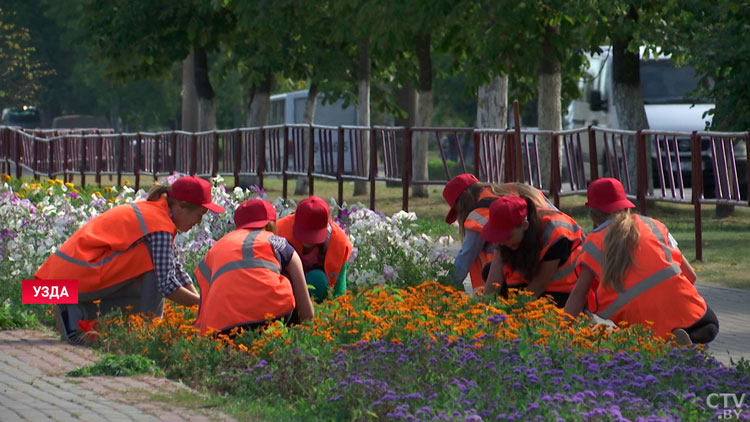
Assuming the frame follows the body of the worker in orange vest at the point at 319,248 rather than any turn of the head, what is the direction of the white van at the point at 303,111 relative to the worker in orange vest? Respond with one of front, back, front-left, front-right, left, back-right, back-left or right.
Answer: back

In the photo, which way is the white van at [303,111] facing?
to the viewer's left

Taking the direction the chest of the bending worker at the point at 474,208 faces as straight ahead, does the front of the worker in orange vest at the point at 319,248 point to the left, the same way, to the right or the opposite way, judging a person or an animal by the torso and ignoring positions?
to the left

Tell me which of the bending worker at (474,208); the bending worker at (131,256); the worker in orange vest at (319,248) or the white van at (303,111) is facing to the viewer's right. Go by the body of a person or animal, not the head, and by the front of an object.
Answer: the bending worker at (131,256)

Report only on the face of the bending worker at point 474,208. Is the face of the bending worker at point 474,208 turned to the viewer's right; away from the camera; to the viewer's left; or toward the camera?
to the viewer's left

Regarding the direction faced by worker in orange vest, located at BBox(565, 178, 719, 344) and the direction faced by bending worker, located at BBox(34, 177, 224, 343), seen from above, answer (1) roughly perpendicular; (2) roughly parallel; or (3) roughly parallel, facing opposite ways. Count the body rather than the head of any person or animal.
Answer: roughly perpendicular

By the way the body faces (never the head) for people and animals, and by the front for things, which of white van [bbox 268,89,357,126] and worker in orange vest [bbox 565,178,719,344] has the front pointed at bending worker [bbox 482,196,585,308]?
the worker in orange vest

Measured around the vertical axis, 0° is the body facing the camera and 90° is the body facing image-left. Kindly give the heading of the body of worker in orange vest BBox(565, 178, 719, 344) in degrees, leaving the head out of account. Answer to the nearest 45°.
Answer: approximately 135°

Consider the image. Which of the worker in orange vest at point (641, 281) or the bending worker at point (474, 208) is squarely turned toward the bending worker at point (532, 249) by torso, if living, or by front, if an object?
the worker in orange vest

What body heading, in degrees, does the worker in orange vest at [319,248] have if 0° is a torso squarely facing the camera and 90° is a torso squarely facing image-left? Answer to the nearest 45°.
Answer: approximately 0°

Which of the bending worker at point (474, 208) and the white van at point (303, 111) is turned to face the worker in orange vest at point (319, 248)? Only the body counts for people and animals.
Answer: the bending worker

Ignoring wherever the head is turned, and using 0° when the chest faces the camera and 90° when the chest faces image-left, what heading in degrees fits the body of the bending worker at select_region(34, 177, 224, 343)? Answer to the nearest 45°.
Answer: approximately 270°

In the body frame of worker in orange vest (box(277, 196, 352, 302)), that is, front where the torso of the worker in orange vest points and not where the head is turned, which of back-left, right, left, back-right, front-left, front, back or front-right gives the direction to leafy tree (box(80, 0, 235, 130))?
back

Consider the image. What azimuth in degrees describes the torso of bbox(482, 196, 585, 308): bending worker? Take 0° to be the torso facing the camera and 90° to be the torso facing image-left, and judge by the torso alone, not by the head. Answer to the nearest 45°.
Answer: approximately 45°
